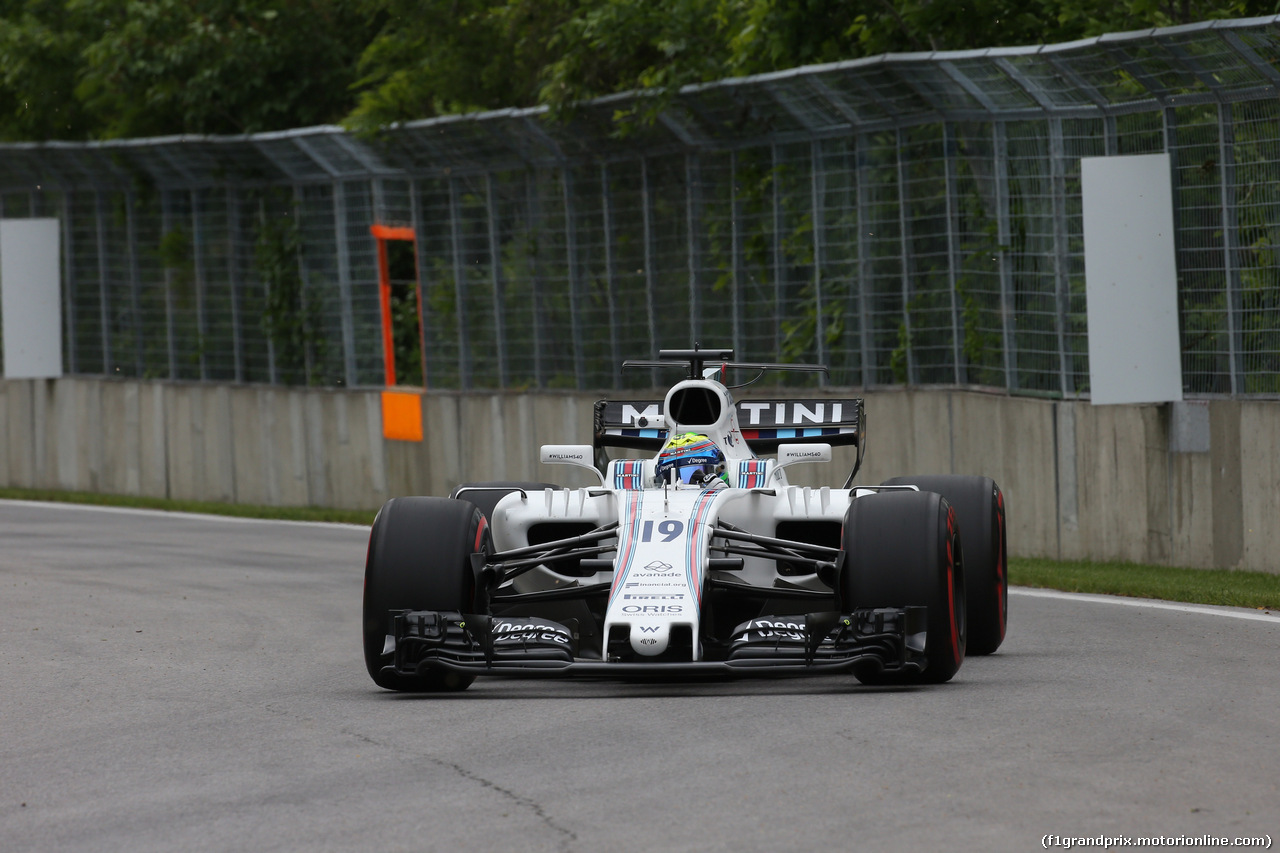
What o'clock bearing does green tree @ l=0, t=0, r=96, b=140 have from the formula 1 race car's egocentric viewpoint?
The green tree is roughly at 5 o'clock from the formula 1 race car.

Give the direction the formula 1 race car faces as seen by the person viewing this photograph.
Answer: facing the viewer

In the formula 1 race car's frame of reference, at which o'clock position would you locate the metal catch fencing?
The metal catch fencing is roughly at 6 o'clock from the formula 1 race car.

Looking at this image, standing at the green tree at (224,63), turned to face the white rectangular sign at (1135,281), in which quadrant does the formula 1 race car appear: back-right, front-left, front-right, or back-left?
front-right

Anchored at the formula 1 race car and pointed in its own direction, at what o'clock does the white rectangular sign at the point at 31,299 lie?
The white rectangular sign is roughly at 5 o'clock from the formula 1 race car.

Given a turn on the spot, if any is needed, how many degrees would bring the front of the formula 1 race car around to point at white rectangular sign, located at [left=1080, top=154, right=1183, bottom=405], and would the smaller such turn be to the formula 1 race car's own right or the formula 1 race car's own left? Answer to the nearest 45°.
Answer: approximately 135° to the formula 1 race car's own left
